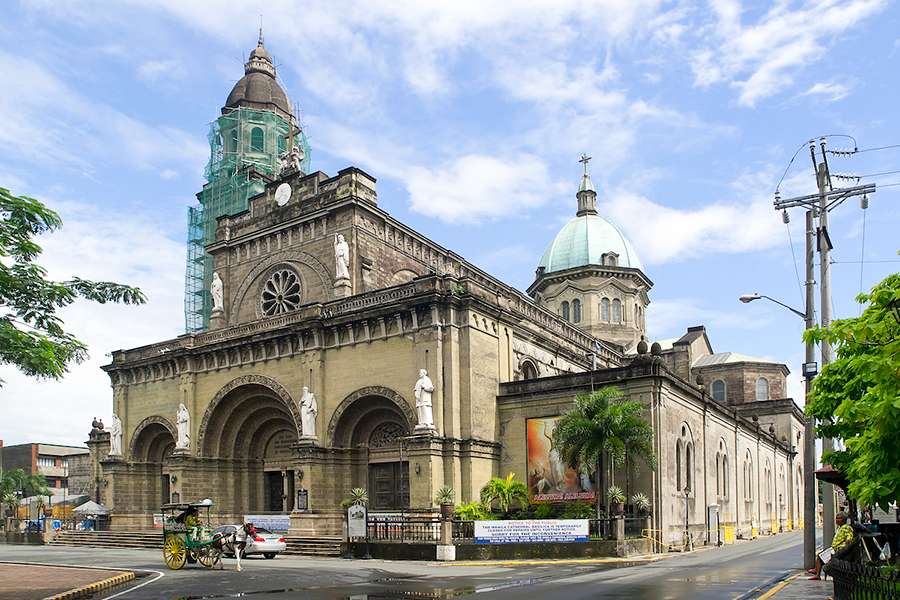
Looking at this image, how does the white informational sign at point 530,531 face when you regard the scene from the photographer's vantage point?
facing the viewer

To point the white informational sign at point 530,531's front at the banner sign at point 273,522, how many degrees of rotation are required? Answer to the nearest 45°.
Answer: approximately 135° to its right

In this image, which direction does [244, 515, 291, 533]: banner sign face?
toward the camera

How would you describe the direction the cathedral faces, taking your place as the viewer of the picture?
facing the viewer and to the left of the viewer

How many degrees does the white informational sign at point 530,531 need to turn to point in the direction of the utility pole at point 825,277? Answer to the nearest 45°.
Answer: approximately 45° to its left

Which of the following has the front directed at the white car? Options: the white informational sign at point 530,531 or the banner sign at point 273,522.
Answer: the banner sign

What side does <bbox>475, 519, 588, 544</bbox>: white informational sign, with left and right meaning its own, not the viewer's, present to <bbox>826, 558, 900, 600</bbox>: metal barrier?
front

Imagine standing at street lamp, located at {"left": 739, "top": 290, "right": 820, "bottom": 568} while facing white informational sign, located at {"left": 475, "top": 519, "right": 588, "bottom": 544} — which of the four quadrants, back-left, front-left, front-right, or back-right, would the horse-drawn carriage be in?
front-left

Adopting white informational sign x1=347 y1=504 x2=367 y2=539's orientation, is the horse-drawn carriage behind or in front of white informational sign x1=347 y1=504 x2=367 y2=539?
in front

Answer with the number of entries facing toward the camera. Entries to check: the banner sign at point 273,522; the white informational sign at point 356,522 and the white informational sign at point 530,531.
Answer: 3

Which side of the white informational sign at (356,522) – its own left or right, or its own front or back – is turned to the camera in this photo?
front

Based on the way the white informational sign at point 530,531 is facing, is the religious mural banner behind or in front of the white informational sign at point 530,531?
behind

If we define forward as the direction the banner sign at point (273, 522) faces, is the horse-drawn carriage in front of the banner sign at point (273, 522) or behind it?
in front

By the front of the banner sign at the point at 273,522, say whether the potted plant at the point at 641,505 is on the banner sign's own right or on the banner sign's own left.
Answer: on the banner sign's own left
